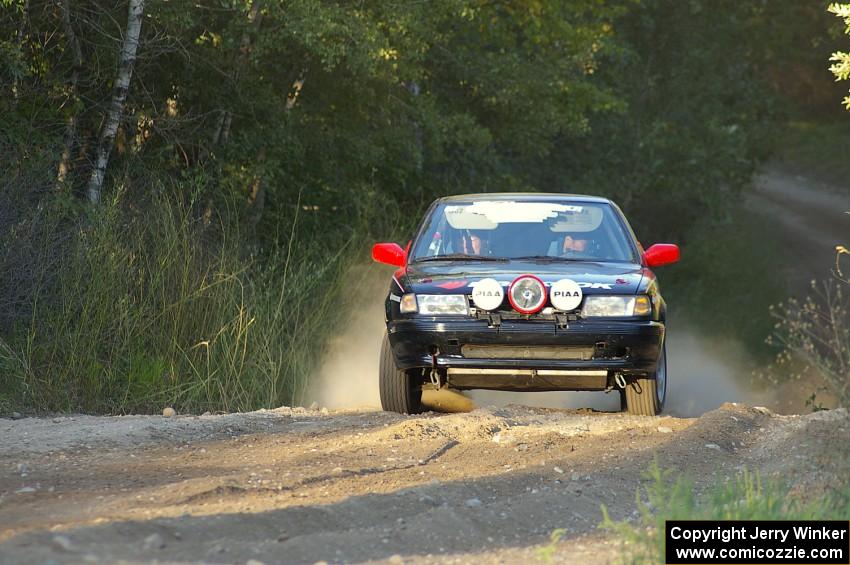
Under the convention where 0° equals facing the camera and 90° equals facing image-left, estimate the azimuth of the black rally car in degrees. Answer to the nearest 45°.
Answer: approximately 0°
